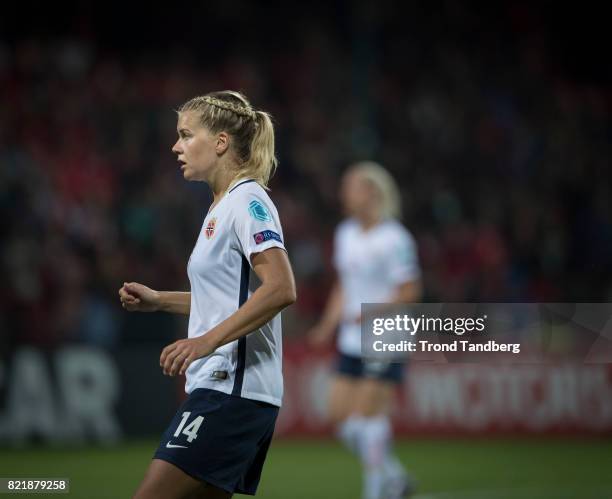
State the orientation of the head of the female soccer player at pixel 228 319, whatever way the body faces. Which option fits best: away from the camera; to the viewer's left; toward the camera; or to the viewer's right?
to the viewer's left

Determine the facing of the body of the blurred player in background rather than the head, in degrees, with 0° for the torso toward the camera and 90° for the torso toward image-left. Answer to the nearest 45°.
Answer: approximately 45°

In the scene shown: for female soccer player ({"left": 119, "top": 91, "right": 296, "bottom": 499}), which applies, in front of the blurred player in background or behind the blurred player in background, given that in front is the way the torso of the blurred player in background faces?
in front

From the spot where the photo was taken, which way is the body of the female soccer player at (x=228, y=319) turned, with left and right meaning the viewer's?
facing to the left of the viewer
